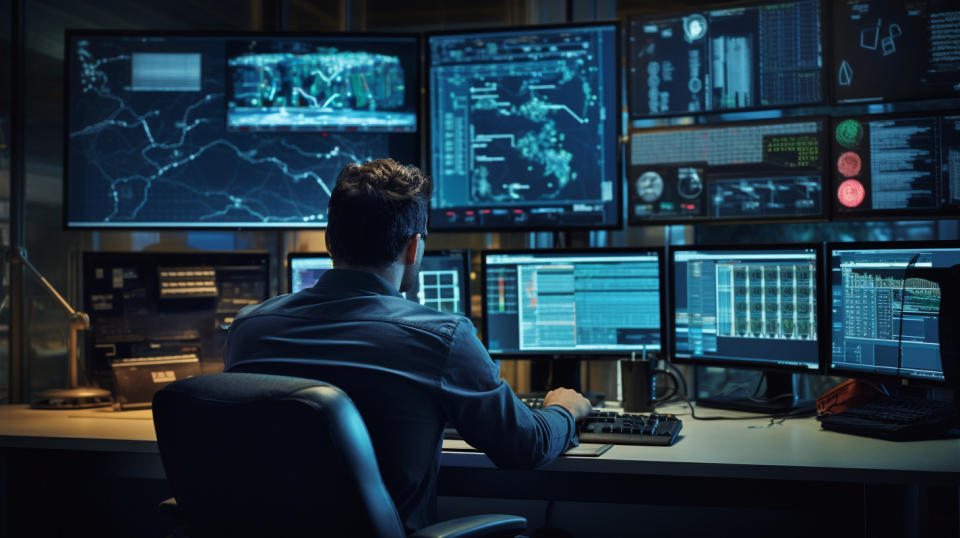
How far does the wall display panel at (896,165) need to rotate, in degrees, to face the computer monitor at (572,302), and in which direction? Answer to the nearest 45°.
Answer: approximately 45° to its right

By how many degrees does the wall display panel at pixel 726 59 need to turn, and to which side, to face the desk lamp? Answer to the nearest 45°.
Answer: approximately 90° to its right

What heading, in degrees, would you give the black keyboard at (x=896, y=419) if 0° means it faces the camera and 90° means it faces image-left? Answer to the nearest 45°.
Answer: approximately 45°

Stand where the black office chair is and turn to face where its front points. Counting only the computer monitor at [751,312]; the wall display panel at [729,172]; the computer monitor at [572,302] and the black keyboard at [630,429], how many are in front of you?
4
